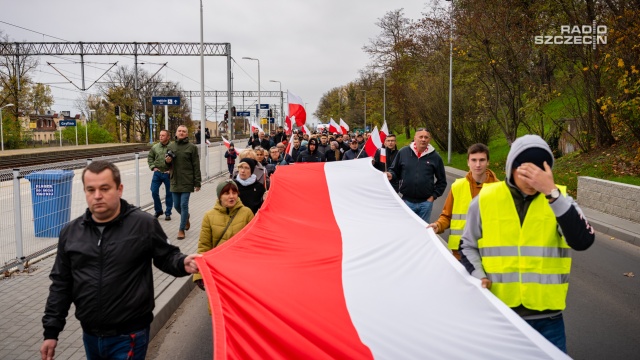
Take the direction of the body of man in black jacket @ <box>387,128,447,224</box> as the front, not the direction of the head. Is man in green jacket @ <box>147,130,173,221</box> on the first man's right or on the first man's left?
on the first man's right

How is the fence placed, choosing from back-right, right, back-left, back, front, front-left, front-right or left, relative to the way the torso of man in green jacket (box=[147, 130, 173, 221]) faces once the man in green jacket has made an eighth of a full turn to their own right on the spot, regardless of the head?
front

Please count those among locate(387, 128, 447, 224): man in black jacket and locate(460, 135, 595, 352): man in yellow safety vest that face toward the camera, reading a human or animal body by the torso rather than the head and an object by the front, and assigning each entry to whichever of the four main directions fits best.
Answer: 2

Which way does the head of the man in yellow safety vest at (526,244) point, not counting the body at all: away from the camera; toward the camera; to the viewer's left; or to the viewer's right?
toward the camera

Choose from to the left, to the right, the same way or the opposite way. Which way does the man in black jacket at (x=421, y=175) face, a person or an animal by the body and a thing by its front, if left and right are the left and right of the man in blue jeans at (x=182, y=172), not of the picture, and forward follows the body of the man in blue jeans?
the same way

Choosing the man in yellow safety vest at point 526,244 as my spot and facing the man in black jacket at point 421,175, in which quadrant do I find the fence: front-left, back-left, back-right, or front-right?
front-left

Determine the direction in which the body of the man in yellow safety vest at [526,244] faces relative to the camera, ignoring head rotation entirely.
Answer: toward the camera

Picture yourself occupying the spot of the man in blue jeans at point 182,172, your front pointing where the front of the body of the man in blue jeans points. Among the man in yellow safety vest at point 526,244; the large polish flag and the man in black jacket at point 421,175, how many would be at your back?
0

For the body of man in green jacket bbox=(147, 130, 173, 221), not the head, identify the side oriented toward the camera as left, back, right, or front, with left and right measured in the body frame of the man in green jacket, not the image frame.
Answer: front

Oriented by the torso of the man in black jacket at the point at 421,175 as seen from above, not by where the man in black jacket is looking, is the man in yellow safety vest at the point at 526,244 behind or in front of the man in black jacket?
in front

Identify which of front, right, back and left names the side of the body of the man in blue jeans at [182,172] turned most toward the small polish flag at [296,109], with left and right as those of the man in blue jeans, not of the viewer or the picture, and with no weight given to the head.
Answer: back

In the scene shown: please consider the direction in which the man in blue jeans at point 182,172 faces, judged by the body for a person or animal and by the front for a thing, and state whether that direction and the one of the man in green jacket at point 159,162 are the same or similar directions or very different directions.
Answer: same or similar directions

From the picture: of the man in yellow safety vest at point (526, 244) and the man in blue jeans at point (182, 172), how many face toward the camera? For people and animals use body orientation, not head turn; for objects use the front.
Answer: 2

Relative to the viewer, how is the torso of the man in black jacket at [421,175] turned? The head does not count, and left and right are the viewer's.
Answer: facing the viewer

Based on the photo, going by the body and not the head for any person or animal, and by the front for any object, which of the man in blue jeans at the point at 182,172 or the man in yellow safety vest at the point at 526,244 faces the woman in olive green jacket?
the man in blue jeans

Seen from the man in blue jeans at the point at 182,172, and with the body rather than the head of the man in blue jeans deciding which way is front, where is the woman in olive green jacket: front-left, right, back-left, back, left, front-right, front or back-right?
front
